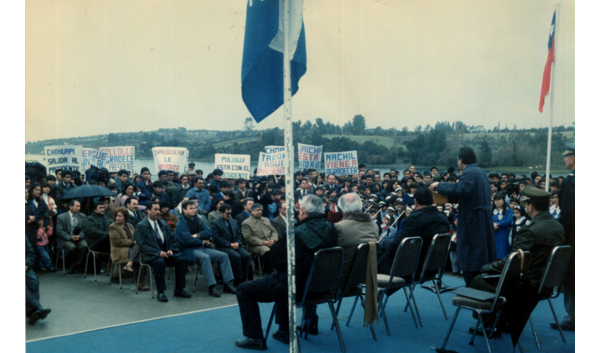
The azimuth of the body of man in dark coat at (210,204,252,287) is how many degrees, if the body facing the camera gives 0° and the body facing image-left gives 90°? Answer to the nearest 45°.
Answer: approximately 315°

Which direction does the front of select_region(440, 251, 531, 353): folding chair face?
to the viewer's left

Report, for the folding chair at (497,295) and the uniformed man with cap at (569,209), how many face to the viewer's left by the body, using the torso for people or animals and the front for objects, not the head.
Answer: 2

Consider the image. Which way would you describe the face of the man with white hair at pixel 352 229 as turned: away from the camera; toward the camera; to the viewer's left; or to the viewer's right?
away from the camera

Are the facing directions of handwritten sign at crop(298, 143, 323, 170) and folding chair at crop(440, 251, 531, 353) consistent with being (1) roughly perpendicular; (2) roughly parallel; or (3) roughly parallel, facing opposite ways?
roughly perpendicular

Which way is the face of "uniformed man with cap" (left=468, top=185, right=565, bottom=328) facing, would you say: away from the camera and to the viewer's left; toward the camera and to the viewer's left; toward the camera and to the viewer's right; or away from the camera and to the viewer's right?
away from the camera and to the viewer's left

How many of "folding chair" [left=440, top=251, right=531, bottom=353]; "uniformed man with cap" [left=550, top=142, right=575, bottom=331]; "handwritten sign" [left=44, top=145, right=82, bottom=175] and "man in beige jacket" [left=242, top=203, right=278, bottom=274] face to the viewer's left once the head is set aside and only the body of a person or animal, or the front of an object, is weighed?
2
